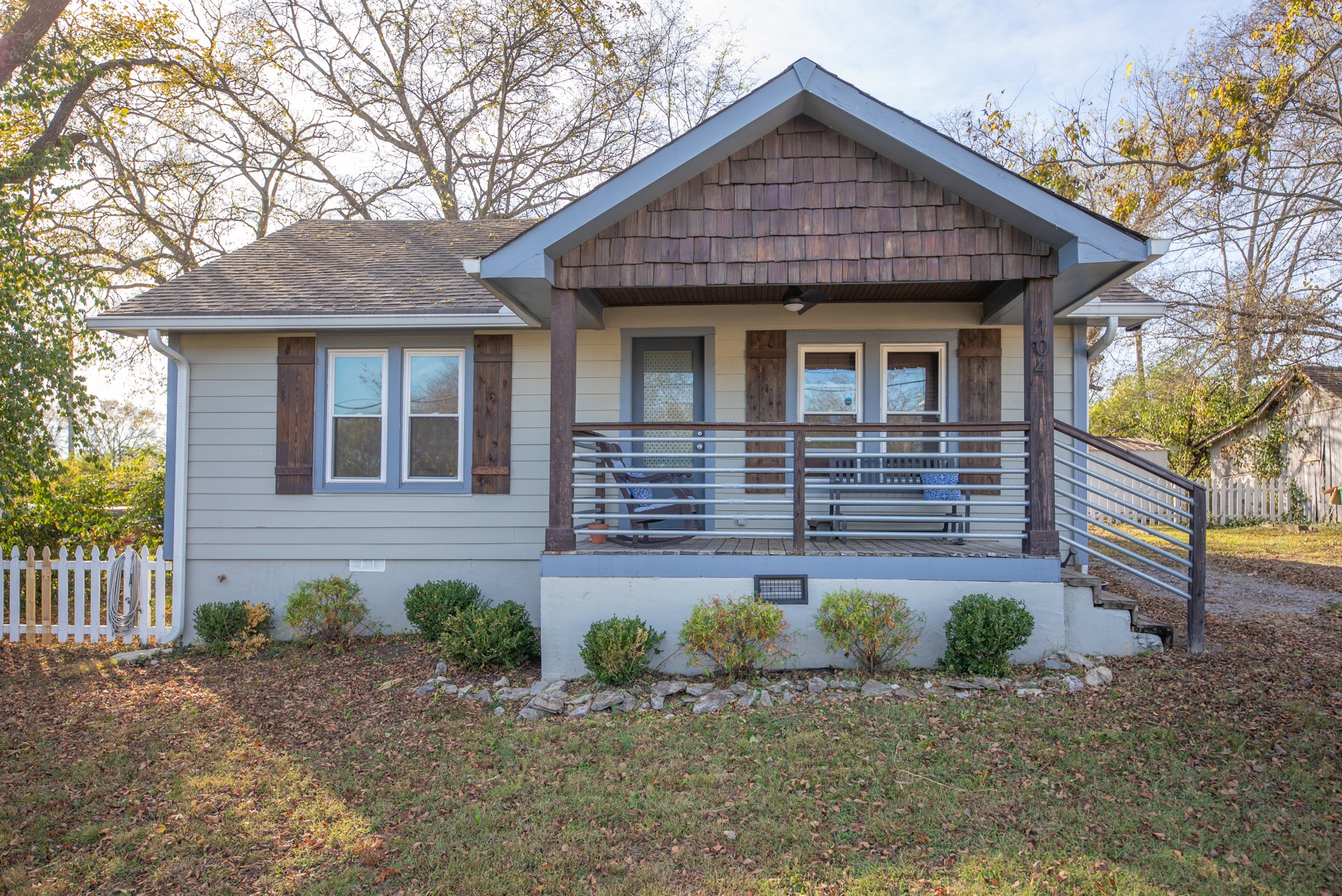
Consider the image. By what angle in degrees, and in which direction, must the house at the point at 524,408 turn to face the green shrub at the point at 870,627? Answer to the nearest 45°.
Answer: approximately 45° to its left

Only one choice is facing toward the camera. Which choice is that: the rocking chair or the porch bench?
the porch bench

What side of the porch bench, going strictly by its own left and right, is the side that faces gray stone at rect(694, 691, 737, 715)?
front

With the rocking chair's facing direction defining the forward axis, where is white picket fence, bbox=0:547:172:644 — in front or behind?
behind

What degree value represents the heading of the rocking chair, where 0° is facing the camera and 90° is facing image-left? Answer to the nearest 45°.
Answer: approximately 270°

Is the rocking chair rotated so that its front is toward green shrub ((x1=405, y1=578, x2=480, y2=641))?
no

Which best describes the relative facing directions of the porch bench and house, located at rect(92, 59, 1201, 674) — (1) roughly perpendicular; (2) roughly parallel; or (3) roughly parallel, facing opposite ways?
roughly parallel

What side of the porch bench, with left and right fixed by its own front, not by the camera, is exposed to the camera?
front

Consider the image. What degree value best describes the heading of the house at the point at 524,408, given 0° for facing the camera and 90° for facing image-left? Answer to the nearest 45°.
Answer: approximately 0°

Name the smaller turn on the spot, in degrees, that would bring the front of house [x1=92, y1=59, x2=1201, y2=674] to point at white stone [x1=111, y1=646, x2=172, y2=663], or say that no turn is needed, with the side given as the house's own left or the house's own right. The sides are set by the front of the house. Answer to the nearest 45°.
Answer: approximately 90° to the house's own right

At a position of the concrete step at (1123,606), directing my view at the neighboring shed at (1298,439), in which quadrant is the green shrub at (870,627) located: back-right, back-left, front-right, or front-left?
back-left

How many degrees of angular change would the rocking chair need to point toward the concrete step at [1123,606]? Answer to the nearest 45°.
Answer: approximately 45° to its right
